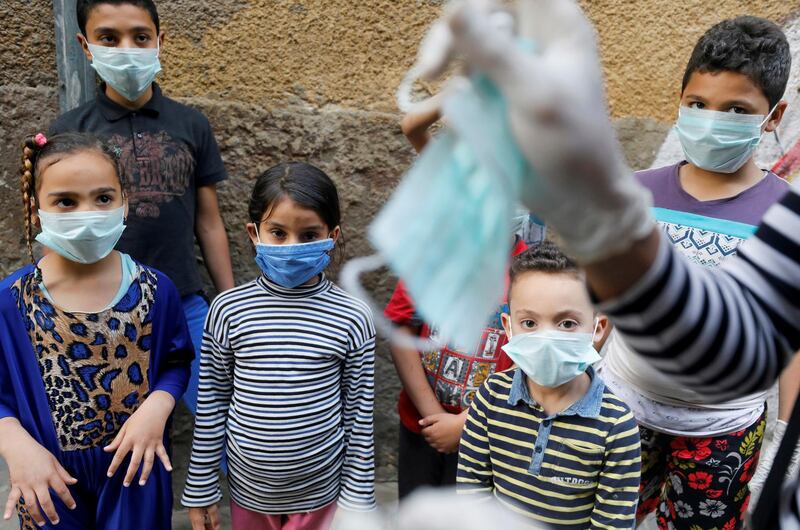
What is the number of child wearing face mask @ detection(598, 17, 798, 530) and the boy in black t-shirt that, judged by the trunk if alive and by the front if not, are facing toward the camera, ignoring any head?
2

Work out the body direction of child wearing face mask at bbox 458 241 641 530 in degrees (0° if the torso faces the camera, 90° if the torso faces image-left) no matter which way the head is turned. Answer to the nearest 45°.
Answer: approximately 0°

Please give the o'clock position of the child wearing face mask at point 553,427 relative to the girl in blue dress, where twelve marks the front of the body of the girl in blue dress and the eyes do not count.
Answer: The child wearing face mask is roughly at 10 o'clock from the girl in blue dress.

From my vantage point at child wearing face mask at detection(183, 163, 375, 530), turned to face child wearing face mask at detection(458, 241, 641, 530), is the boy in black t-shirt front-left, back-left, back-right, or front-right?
back-left

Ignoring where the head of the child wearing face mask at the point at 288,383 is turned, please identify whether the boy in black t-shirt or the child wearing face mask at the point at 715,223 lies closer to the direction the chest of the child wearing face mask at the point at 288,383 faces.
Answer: the child wearing face mask
